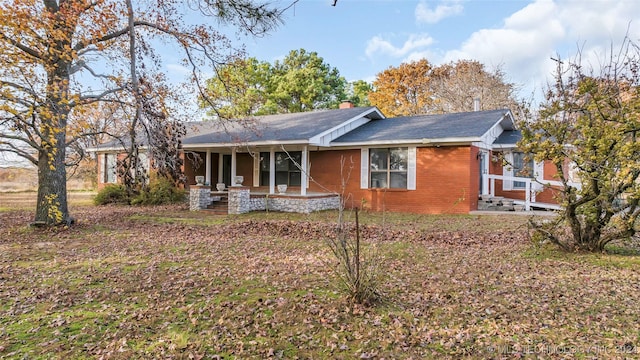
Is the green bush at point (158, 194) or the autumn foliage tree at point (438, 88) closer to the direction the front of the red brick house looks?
the green bush

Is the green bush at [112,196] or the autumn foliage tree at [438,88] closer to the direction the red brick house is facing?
the green bush

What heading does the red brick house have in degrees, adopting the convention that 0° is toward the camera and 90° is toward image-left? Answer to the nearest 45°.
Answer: approximately 45°

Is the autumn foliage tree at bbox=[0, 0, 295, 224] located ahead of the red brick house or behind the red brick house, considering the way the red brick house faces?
ahead

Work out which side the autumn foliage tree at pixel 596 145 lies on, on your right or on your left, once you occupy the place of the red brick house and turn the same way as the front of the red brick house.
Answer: on your left

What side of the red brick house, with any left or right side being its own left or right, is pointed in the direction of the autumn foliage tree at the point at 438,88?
back

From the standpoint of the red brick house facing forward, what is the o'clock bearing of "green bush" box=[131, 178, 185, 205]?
The green bush is roughly at 2 o'clock from the red brick house.

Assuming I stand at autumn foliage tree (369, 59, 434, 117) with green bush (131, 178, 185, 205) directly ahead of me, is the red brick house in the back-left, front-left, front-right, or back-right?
front-left

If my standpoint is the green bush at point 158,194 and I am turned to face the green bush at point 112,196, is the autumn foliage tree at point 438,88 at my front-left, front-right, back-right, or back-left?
back-right

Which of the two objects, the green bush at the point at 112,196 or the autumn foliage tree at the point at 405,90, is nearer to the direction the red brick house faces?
the green bush
